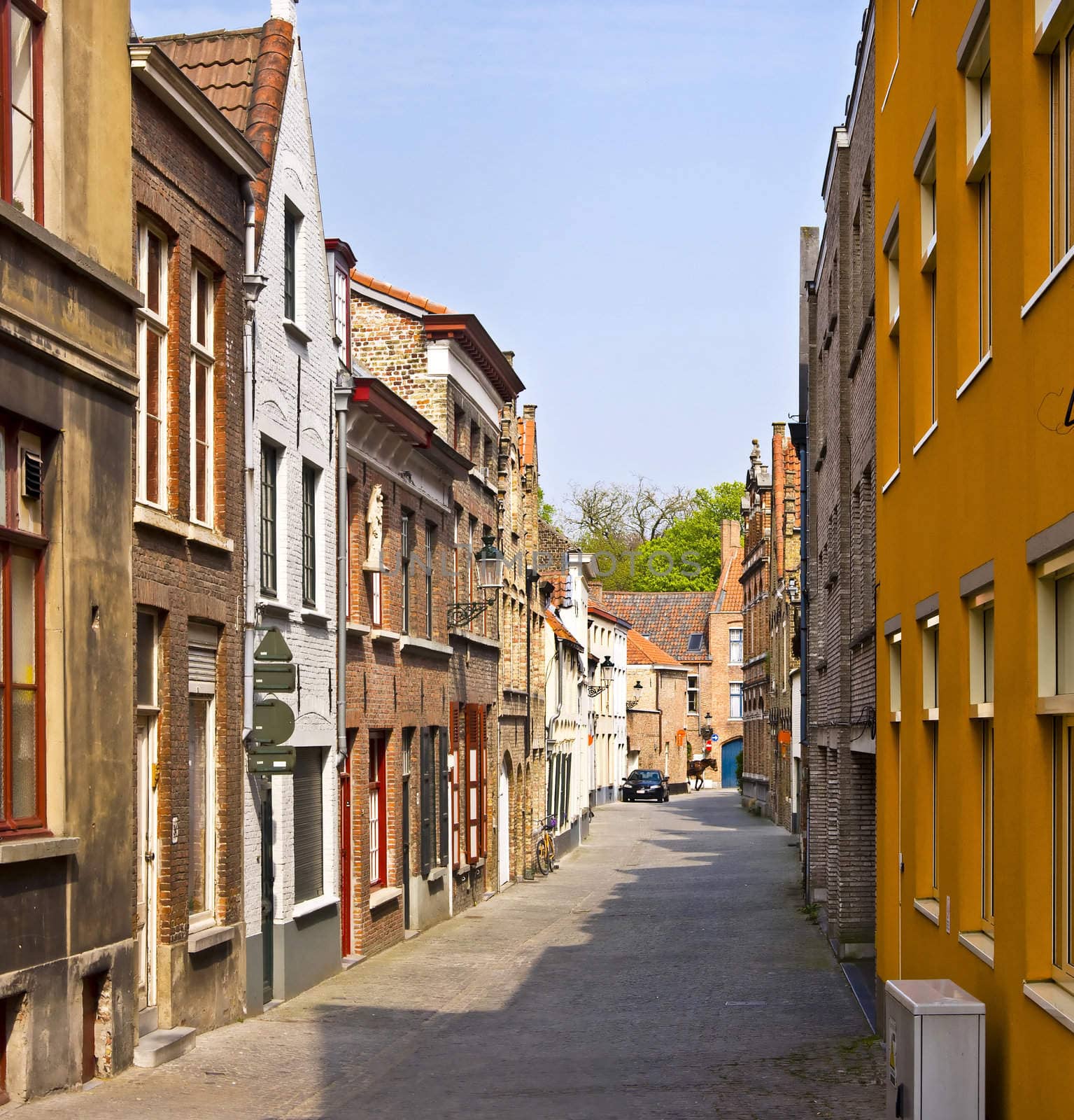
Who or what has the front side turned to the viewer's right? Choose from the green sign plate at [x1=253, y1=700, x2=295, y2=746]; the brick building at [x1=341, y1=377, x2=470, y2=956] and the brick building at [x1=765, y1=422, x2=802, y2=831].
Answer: the brick building at [x1=341, y1=377, x2=470, y2=956]

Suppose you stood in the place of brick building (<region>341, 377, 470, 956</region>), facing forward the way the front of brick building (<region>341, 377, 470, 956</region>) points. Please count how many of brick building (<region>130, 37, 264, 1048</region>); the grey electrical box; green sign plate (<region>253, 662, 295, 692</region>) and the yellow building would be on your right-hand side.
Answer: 4

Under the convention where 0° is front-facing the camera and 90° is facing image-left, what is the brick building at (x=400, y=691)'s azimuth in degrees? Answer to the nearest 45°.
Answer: approximately 270°

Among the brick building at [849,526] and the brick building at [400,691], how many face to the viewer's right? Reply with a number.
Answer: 1

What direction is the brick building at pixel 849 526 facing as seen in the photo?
to the viewer's left

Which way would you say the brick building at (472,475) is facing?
to the viewer's right

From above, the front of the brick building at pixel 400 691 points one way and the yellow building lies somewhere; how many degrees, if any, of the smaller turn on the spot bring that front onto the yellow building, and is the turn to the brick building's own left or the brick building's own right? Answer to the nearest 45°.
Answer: approximately 90° to the brick building's own right

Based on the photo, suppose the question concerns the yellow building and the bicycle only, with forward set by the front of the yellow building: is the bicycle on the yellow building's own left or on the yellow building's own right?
on the yellow building's own right

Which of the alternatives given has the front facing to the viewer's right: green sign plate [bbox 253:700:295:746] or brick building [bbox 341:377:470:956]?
the brick building
